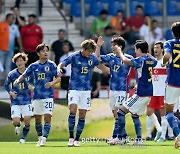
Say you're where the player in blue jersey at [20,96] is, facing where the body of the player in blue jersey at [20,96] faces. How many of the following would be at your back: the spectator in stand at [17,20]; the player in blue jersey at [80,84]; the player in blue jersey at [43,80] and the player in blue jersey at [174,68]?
1

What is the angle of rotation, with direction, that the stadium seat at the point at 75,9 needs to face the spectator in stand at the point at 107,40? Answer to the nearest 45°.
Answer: approximately 45° to its left

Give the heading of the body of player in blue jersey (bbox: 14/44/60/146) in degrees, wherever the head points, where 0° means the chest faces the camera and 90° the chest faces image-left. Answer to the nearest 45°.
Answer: approximately 0°

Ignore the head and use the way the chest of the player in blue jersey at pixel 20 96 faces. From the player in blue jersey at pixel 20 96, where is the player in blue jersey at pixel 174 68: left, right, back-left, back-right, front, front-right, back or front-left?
front-left

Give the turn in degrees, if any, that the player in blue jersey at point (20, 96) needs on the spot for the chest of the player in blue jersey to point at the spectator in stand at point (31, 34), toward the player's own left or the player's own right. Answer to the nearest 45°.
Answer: approximately 180°

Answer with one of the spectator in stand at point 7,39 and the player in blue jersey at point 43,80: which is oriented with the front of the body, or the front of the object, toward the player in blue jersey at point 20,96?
the spectator in stand

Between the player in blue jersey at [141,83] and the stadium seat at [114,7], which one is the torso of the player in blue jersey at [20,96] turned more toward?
the player in blue jersey

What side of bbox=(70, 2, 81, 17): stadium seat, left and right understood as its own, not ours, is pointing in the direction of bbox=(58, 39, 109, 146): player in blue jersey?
front
